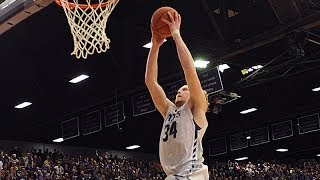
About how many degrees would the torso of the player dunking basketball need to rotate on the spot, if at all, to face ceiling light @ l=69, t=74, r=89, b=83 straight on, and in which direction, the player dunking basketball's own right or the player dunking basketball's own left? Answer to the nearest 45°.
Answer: approximately 135° to the player dunking basketball's own right

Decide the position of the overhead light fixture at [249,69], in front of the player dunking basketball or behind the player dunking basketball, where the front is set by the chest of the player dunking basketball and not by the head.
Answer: behind

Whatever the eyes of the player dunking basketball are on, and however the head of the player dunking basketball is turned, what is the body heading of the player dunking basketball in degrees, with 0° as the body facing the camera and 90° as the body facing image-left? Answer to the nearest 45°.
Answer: approximately 45°

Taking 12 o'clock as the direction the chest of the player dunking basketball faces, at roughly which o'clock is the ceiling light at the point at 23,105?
The ceiling light is roughly at 4 o'clock from the player dunking basketball.

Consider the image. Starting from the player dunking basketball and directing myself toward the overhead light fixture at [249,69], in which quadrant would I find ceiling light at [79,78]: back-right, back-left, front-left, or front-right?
front-left
